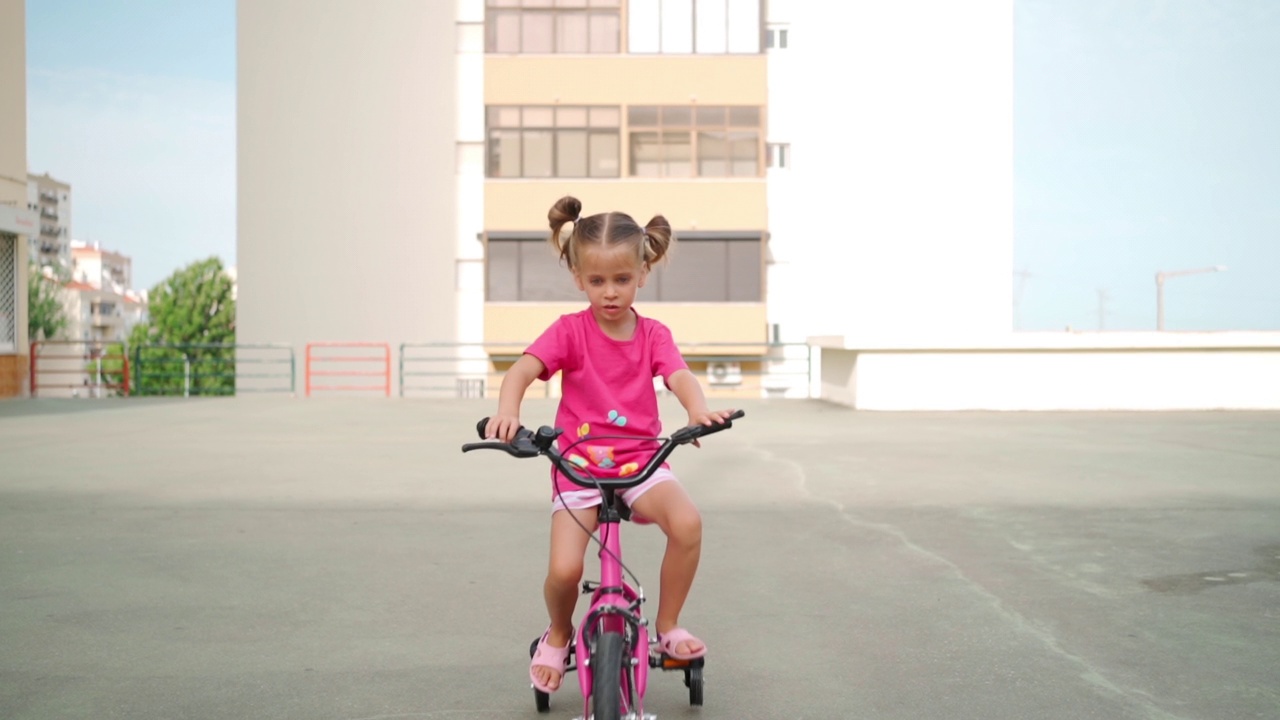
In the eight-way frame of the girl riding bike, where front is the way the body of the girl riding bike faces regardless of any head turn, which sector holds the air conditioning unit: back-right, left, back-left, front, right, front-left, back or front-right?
back

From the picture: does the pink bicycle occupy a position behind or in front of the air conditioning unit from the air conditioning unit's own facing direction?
in front

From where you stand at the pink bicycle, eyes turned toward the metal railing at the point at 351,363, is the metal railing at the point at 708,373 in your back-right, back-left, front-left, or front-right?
front-right

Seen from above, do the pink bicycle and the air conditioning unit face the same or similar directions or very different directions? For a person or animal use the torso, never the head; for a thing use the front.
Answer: same or similar directions

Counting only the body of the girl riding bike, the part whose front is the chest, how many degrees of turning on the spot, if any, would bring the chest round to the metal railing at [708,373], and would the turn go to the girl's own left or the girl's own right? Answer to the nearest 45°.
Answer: approximately 180°

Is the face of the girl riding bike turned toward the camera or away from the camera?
toward the camera

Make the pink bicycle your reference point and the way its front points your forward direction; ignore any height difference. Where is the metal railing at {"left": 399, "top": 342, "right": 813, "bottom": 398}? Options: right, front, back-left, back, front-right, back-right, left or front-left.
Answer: back

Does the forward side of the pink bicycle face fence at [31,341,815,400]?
no

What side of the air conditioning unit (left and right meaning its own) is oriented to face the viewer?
front

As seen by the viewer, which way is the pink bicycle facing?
toward the camera

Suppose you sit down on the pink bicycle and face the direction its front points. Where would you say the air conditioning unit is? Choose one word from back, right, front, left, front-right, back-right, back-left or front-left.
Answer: back

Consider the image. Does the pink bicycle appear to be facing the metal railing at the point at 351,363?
no

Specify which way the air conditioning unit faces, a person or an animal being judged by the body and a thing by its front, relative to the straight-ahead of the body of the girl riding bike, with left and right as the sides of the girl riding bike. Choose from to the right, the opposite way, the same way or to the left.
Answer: the same way

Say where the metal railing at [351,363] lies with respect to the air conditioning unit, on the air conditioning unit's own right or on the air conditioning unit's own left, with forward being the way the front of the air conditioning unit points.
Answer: on the air conditioning unit's own right

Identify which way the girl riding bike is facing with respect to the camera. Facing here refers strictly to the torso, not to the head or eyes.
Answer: toward the camera
